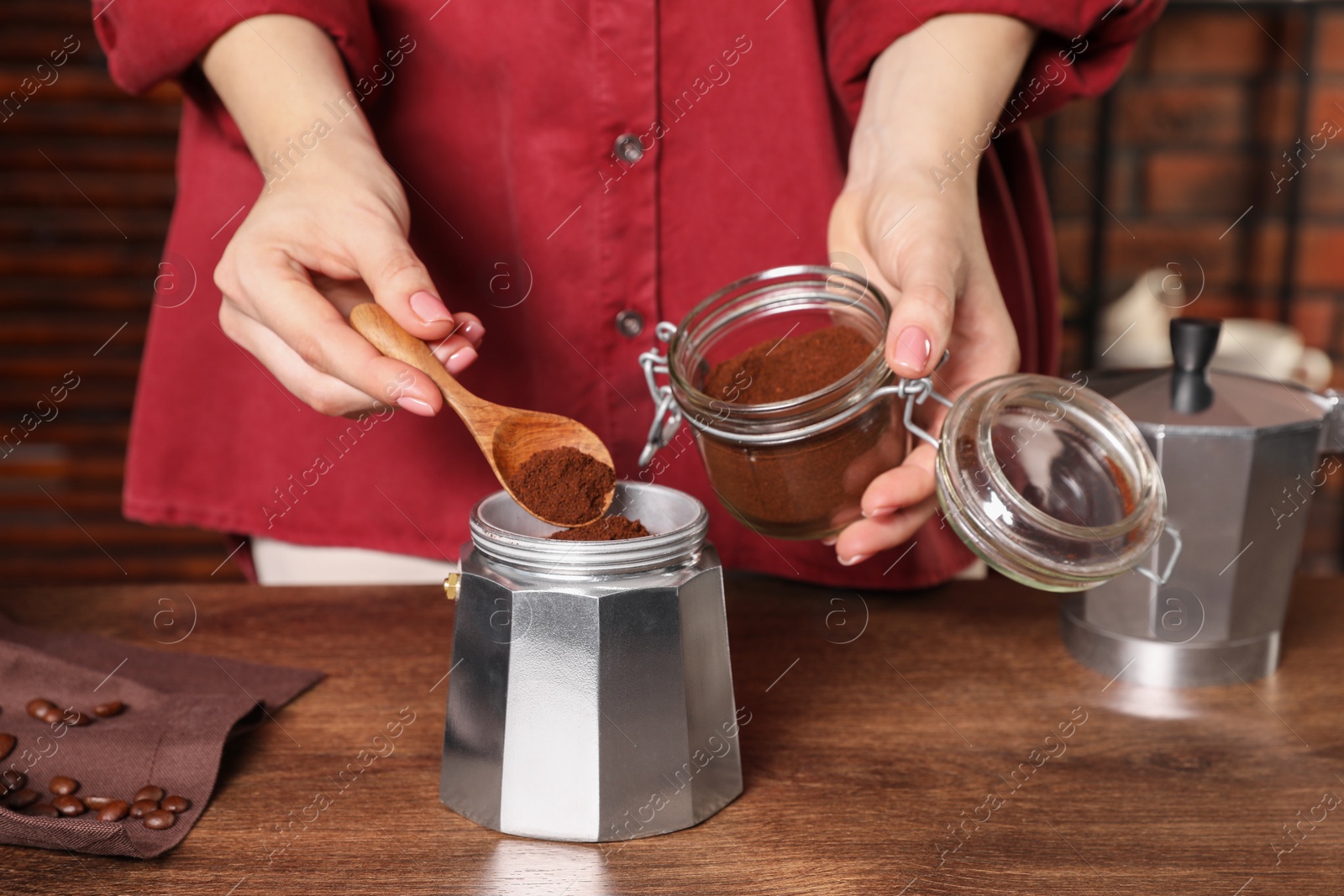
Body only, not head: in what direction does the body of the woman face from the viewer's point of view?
toward the camera
